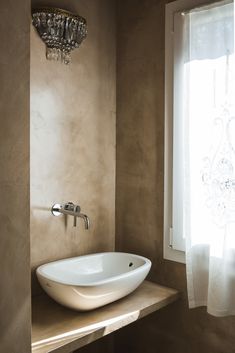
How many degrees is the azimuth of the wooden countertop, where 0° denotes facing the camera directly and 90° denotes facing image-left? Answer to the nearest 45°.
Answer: approximately 315°
